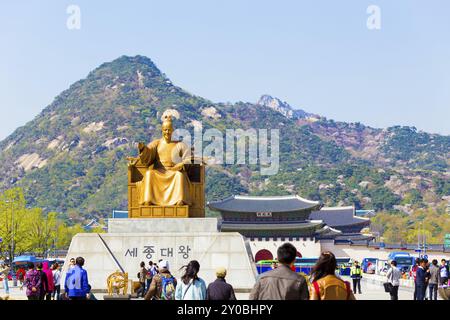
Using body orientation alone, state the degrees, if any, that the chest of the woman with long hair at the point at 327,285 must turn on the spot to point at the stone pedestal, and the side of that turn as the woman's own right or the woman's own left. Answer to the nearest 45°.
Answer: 0° — they already face it

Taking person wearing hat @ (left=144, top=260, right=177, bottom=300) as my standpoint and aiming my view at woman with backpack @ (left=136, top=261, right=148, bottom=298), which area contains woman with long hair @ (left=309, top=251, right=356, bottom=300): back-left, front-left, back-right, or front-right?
back-right

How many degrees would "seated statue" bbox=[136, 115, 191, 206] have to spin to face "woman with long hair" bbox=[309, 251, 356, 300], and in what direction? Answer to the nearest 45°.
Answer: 0° — it already faces them

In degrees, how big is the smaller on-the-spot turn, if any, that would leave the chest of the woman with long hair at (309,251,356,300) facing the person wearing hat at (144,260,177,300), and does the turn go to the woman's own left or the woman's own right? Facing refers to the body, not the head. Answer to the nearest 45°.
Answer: approximately 45° to the woman's own left

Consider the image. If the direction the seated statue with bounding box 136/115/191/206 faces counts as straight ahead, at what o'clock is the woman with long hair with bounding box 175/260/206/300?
The woman with long hair is roughly at 12 o'clock from the seated statue.

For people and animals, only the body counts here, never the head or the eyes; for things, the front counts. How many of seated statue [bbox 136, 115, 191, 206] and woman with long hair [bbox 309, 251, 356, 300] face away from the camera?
1

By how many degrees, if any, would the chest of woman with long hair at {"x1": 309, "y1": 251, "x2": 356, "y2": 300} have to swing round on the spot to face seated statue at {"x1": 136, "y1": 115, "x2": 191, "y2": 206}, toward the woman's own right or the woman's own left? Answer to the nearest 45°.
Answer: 0° — they already face it

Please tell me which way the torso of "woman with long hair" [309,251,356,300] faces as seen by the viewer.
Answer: away from the camera

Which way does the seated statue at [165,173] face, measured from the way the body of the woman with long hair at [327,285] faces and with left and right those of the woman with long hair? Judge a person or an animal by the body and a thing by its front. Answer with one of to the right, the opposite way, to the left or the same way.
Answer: the opposite way
